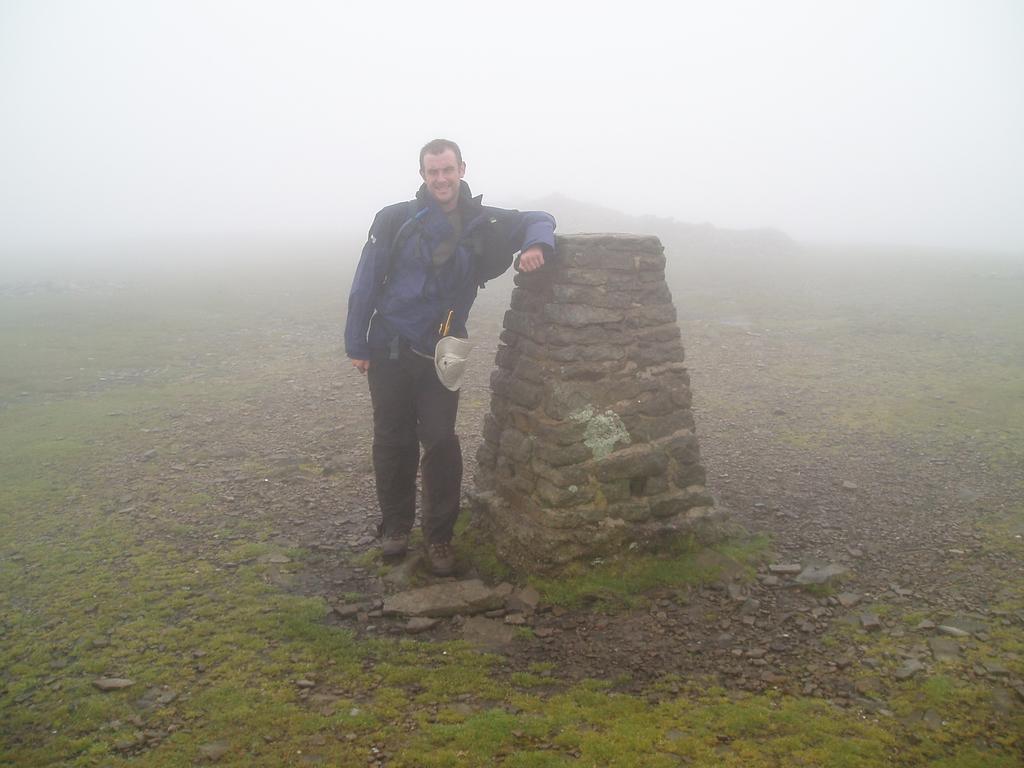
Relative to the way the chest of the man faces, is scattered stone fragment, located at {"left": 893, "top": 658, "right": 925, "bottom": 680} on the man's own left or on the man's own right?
on the man's own left

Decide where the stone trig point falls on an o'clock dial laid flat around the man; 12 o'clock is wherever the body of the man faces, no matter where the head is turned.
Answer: The stone trig point is roughly at 9 o'clock from the man.

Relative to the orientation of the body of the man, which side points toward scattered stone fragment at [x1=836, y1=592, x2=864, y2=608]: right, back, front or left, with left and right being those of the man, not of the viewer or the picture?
left

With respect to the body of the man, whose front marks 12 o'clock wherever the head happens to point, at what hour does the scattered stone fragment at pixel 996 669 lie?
The scattered stone fragment is roughly at 10 o'clock from the man.

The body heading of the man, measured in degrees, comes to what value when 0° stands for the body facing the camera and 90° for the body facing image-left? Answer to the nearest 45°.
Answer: approximately 0°

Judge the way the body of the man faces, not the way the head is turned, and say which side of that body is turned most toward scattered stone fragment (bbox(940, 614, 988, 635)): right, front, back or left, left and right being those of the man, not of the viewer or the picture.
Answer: left
